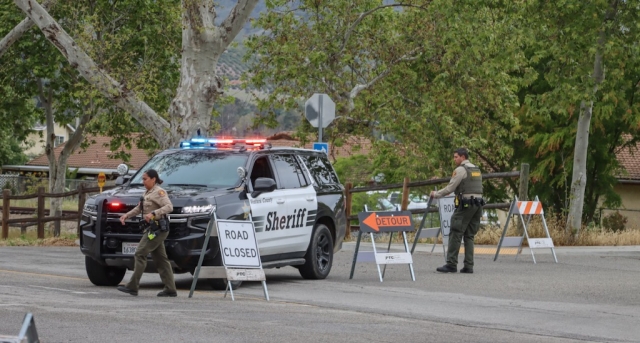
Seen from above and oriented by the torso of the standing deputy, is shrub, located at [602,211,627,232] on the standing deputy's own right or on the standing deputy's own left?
on the standing deputy's own right

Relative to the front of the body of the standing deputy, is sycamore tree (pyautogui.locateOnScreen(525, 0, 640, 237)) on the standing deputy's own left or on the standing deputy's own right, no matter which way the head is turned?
on the standing deputy's own right

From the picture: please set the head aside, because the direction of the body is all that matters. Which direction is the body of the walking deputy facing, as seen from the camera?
to the viewer's left

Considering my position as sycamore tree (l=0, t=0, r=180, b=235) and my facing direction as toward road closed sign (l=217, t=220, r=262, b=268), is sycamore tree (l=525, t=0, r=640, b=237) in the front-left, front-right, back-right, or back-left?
front-left

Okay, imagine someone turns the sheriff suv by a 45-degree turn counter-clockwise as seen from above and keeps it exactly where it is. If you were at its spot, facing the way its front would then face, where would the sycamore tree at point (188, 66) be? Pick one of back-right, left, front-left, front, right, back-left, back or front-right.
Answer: back

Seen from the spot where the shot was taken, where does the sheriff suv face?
facing the viewer and to the left of the viewer

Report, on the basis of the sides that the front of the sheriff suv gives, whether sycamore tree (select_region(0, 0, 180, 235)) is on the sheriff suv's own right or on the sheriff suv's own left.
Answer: on the sheriff suv's own right

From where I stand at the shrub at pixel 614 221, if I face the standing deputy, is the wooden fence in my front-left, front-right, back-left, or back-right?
front-right

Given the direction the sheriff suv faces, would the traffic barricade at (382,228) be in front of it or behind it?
behind

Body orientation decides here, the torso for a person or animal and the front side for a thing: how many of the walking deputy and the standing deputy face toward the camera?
0
